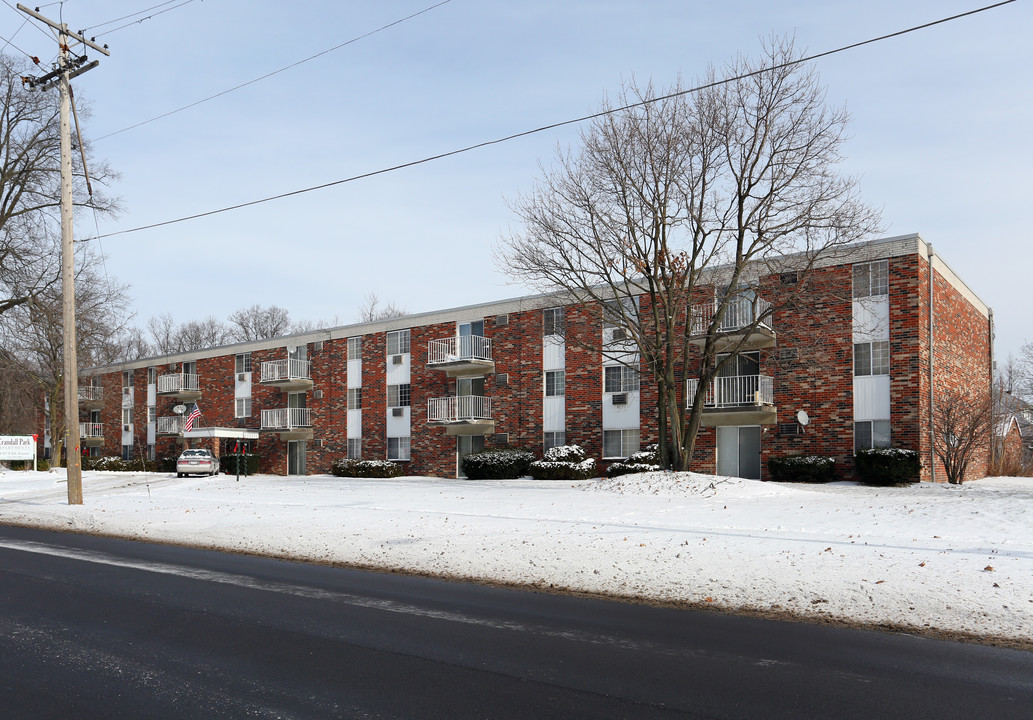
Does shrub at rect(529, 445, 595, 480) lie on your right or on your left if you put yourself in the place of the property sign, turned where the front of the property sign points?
on your left

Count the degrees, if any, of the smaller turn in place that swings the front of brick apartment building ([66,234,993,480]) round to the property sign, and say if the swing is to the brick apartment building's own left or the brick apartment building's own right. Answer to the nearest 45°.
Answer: approximately 45° to the brick apartment building's own right

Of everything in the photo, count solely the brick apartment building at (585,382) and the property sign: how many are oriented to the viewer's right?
0

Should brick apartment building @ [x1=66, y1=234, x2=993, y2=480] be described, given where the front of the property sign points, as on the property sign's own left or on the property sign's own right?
on the property sign's own left

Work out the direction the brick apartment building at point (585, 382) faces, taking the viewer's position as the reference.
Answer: facing the viewer and to the left of the viewer

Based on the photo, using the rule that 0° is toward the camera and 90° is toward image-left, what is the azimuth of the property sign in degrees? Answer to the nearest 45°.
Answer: approximately 0°
